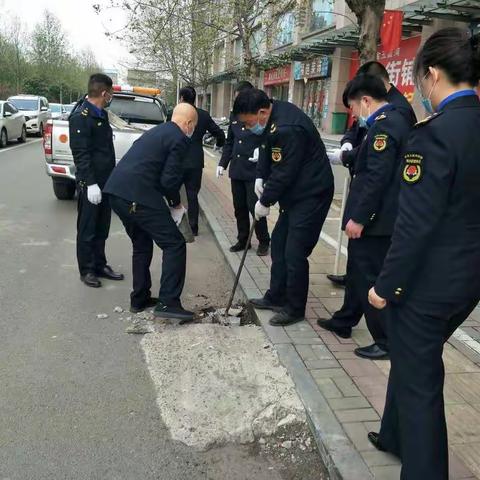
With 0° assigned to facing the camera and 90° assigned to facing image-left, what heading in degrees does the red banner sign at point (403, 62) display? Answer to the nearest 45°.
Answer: approximately 45°

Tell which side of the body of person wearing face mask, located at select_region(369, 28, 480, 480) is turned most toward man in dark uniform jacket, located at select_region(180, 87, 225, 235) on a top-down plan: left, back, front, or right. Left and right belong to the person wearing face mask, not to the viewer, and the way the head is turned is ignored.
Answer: front

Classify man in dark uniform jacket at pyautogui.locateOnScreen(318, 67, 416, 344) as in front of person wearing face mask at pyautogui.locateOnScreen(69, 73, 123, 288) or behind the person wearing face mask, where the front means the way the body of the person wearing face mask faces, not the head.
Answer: in front

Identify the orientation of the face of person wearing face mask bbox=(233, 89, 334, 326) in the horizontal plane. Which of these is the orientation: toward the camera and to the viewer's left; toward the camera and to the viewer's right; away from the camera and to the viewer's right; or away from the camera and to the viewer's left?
toward the camera and to the viewer's left

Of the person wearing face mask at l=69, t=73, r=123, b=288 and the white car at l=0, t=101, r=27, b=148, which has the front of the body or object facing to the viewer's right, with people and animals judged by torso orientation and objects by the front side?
the person wearing face mask

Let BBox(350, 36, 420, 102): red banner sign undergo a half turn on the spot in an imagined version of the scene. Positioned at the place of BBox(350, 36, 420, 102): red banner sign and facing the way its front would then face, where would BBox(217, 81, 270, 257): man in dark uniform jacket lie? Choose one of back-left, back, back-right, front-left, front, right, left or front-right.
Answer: back-right

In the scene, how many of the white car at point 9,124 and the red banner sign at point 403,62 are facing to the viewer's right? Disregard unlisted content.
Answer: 0

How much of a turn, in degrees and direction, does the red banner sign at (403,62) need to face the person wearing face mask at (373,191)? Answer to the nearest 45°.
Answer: approximately 45° to its left

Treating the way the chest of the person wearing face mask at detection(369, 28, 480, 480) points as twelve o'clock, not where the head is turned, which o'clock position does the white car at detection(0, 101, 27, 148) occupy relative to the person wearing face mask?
The white car is roughly at 12 o'clock from the person wearing face mask.

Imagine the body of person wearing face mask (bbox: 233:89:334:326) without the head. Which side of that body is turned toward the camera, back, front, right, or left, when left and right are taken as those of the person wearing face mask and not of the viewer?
left

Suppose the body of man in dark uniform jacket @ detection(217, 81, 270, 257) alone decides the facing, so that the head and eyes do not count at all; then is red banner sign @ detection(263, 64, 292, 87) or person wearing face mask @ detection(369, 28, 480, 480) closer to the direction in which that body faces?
the person wearing face mask

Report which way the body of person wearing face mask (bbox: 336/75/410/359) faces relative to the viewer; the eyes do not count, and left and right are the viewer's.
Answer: facing to the left of the viewer

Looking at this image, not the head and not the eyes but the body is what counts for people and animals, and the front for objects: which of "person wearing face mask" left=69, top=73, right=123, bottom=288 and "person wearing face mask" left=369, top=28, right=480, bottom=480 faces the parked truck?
"person wearing face mask" left=369, top=28, right=480, bottom=480

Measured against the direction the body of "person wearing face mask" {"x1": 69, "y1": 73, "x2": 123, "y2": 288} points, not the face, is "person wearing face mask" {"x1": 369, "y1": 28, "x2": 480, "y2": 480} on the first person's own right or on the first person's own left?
on the first person's own right

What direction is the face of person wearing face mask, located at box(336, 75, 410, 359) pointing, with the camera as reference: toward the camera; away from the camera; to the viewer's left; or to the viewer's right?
to the viewer's left
